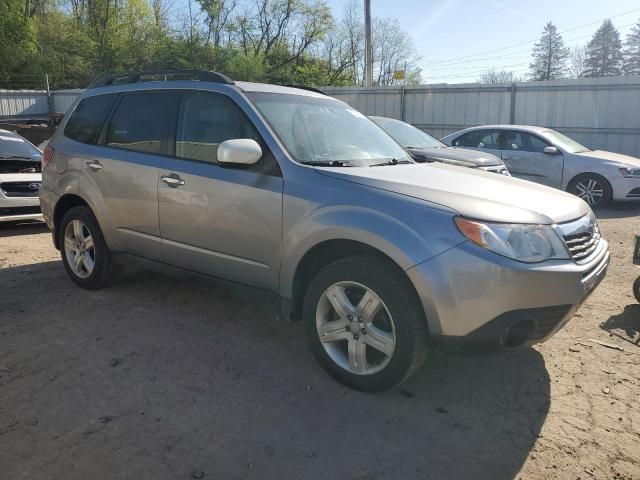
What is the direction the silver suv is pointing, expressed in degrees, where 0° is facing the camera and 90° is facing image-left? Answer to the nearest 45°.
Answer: approximately 315°

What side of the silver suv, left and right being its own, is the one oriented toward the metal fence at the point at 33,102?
back

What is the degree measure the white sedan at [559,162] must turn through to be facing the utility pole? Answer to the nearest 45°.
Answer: approximately 180°

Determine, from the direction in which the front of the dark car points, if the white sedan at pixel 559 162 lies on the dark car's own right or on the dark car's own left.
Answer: on the dark car's own left

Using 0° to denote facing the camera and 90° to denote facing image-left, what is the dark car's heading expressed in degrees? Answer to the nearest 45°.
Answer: approximately 315°

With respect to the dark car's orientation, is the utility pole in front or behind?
behind

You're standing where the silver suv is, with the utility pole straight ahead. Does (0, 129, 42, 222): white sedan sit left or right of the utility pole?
left

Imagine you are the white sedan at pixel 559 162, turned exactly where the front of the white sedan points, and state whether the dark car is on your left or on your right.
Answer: on your right

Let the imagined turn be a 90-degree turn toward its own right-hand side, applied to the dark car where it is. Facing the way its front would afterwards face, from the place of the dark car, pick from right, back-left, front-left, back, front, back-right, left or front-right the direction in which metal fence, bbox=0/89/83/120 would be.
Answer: right

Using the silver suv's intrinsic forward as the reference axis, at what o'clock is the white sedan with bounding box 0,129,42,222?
The white sedan is roughly at 6 o'clock from the silver suv.

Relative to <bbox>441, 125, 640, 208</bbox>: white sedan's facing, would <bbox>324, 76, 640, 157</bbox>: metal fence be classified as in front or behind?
behind
